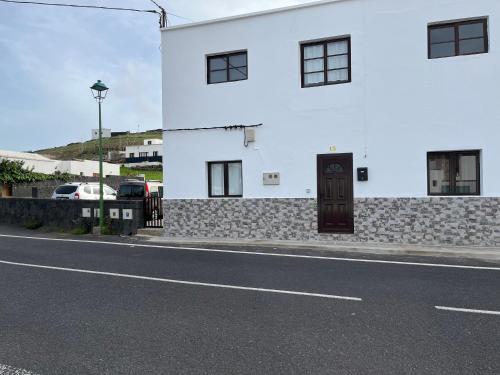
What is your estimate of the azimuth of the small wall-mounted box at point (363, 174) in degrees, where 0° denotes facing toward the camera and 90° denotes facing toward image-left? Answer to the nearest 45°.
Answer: approximately 0°

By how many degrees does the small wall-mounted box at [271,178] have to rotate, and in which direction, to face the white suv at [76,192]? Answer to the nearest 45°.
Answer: approximately 135° to its right

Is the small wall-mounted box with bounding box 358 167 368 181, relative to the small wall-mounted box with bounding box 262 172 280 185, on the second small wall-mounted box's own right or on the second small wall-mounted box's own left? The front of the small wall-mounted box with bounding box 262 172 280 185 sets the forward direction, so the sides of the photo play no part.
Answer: on the second small wall-mounted box's own left

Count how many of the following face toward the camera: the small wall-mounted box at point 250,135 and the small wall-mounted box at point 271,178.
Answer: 2

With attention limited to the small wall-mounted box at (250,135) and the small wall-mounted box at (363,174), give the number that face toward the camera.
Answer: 2

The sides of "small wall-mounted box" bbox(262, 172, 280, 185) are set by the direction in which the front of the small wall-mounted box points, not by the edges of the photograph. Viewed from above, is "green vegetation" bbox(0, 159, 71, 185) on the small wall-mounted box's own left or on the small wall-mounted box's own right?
on the small wall-mounted box's own right

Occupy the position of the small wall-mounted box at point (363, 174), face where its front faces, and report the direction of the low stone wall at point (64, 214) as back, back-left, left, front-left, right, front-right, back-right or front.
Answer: right

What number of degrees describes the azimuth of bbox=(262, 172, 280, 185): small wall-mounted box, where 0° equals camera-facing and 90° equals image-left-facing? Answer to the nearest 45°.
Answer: approximately 0°

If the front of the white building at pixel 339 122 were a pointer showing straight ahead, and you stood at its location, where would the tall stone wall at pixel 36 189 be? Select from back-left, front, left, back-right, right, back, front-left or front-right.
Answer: back-right
